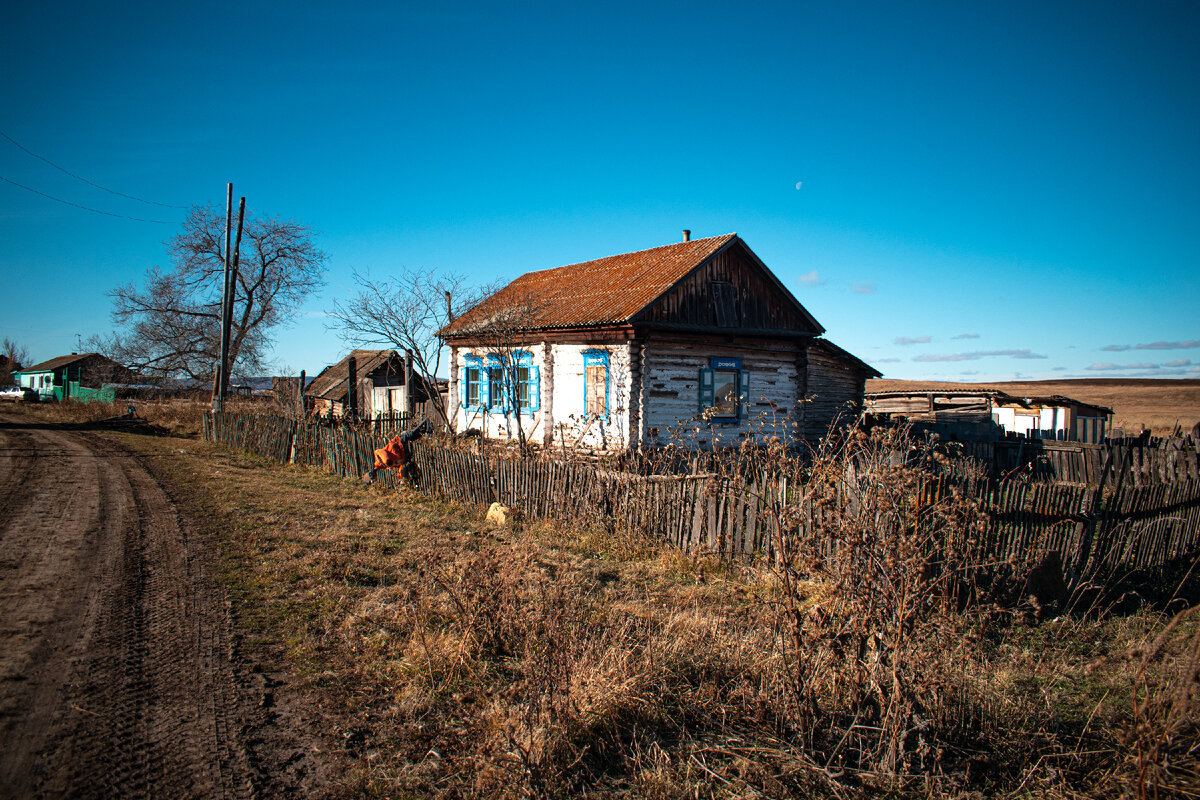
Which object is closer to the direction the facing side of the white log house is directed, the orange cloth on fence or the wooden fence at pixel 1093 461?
the orange cloth on fence

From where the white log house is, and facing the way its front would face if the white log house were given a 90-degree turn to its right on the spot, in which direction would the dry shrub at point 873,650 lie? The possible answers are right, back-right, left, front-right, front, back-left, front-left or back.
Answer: back-left

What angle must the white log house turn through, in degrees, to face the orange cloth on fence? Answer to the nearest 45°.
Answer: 0° — it already faces it

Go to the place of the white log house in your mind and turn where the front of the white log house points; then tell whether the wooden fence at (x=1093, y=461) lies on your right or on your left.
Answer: on your left

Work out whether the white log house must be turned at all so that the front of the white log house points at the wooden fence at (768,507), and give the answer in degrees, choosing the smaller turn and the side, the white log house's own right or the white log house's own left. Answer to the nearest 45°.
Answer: approximately 45° to the white log house's own left

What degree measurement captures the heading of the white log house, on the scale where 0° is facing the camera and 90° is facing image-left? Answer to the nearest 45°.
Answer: approximately 45°
